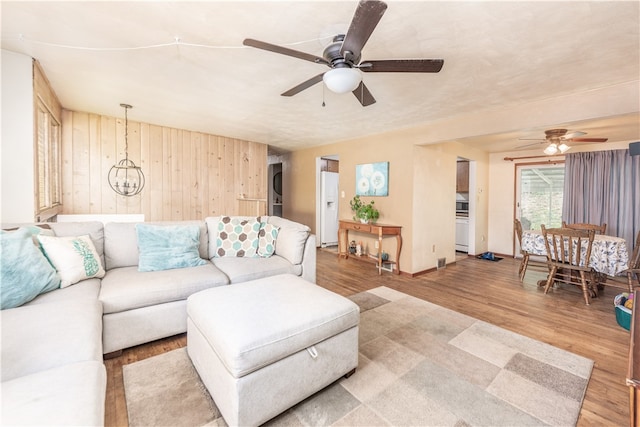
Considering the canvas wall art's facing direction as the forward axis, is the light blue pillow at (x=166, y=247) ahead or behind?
ahead

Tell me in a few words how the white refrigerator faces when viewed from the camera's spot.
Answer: facing the viewer and to the right of the viewer

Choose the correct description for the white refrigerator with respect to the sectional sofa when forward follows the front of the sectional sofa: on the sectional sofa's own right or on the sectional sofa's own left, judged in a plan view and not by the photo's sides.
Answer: on the sectional sofa's own left

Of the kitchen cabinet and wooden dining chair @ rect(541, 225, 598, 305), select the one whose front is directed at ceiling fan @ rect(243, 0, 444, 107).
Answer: the kitchen cabinet

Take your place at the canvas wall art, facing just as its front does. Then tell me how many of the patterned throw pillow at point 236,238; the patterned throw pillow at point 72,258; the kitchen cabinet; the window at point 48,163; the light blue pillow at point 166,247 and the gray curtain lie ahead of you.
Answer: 4

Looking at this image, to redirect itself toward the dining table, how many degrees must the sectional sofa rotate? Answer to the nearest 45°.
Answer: approximately 45° to its left

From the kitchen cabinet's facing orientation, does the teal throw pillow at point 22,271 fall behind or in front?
in front

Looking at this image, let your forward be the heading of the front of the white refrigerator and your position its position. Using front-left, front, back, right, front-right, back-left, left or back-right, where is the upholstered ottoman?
front-right

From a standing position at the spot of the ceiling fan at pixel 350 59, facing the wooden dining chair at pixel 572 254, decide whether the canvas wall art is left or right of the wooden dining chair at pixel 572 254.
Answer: left

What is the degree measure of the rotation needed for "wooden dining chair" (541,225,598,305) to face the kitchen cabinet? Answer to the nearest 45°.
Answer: approximately 90° to its left

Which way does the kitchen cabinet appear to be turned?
toward the camera

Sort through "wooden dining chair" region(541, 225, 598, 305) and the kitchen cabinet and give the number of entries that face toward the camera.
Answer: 1

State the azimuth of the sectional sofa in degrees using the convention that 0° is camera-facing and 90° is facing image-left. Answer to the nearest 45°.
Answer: approximately 315°

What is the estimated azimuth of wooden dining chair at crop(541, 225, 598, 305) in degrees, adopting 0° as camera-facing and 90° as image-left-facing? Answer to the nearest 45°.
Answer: approximately 225°
